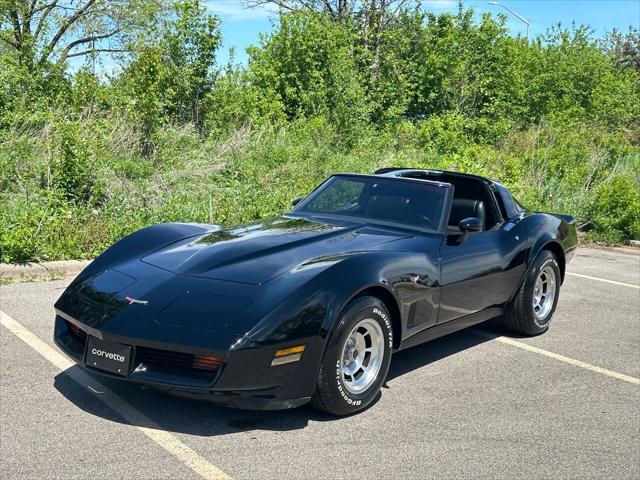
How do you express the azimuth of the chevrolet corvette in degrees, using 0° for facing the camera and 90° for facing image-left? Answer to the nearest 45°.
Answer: approximately 45°
